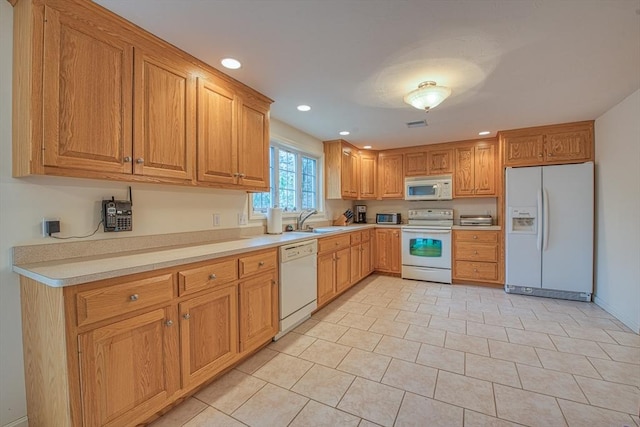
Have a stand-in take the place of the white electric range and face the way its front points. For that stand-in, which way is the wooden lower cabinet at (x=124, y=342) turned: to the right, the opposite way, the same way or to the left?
to the left

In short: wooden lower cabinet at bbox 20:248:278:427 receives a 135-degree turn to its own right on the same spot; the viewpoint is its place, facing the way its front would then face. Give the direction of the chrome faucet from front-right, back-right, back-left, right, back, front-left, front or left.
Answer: back-right

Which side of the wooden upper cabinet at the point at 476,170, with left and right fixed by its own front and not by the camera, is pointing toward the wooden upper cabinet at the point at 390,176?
right

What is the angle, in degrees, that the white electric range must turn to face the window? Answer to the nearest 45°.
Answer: approximately 45° to its right

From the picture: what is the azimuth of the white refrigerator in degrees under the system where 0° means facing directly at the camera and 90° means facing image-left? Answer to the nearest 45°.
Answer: approximately 0°

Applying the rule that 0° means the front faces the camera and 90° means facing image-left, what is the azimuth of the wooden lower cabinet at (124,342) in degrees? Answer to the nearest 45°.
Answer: approximately 315°

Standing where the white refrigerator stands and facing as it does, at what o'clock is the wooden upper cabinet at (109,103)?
The wooden upper cabinet is roughly at 1 o'clock from the white refrigerator.

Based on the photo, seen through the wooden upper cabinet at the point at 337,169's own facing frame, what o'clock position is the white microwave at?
The white microwave is roughly at 10 o'clock from the wooden upper cabinet.

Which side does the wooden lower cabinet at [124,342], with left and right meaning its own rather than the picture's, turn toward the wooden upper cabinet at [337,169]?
left

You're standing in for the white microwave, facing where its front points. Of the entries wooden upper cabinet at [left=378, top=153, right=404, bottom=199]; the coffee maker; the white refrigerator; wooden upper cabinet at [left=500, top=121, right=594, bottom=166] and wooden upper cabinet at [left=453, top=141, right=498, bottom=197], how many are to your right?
2

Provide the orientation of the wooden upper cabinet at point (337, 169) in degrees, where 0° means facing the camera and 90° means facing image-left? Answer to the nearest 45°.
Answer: approximately 315°

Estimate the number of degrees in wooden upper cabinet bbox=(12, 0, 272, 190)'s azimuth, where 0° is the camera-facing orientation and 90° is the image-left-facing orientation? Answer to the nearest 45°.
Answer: approximately 315°

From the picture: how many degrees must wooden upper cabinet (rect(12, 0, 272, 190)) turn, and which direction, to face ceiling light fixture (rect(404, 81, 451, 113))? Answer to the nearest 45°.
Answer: approximately 45° to its left
